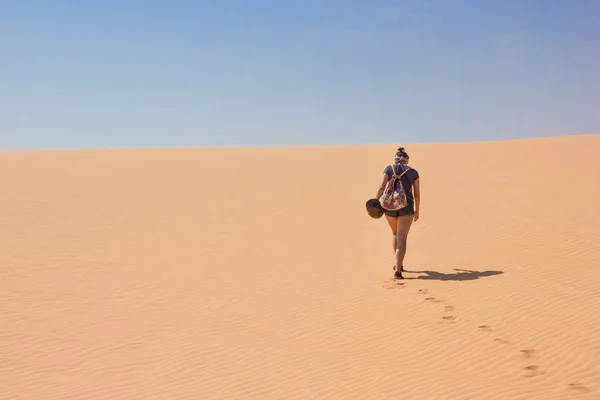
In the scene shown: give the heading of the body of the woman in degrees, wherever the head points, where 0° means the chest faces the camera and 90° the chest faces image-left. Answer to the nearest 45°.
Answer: approximately 180°
